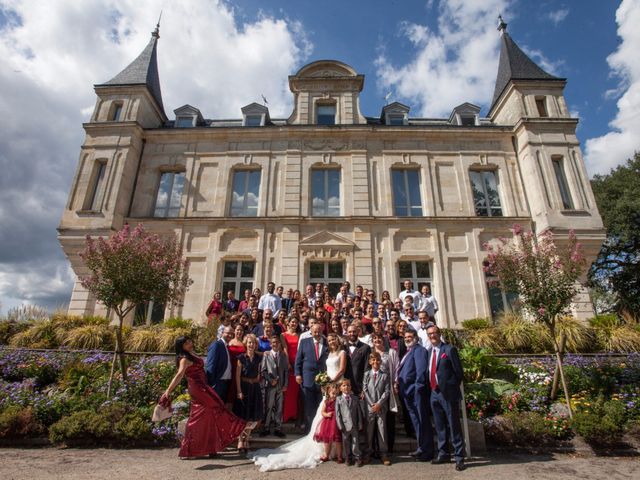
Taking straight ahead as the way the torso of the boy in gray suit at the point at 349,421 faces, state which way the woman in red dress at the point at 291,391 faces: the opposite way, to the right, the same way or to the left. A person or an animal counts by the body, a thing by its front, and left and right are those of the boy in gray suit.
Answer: the same way

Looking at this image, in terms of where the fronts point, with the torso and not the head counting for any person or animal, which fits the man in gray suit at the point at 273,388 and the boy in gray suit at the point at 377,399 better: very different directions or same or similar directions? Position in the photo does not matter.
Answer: same or similar directions

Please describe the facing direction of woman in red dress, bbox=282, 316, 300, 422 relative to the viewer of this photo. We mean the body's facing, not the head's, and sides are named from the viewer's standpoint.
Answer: facing the viewer

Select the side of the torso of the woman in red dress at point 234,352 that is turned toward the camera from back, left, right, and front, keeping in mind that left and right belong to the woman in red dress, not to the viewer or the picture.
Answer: front

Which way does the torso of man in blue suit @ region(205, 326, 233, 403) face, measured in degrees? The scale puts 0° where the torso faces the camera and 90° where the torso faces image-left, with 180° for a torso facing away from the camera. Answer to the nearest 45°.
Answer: approximately 315°

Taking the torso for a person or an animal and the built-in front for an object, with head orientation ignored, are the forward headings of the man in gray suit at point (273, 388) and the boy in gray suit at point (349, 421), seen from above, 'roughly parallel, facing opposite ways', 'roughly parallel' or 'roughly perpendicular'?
roughly parallel

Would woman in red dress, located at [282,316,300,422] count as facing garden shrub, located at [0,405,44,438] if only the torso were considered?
no

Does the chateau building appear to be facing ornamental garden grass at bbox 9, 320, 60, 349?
no

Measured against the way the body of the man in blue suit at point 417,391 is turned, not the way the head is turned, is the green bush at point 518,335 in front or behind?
behind

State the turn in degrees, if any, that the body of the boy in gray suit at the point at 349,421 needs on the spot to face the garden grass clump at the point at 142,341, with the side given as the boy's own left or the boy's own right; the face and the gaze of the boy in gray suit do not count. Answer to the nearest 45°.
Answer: approximately 135° to the boy's own right

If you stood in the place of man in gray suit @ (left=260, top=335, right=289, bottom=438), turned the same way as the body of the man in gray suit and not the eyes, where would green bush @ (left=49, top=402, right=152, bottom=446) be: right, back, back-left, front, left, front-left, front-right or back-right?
right

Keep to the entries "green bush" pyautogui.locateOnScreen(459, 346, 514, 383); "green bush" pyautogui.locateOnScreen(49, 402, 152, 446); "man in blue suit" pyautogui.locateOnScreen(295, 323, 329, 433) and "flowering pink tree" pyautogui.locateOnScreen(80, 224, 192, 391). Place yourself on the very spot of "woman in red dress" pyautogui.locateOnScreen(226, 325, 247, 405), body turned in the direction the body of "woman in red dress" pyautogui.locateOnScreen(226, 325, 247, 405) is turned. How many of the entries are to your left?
2

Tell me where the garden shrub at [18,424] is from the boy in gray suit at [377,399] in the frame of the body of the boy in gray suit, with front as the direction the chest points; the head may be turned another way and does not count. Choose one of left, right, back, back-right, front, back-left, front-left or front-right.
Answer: right

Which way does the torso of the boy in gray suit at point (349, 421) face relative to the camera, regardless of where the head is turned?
toward the camera

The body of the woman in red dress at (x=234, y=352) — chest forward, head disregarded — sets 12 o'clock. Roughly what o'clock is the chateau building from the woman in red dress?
The chateau building is roughly at 7 o'clock from the woman in red dress.

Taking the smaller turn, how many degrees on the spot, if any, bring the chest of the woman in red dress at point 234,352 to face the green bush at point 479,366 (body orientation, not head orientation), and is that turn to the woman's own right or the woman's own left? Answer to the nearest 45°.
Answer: approximately 90° to the woman's own left

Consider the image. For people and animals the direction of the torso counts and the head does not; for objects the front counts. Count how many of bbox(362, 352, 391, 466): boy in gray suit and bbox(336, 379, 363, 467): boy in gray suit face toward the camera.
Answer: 2
